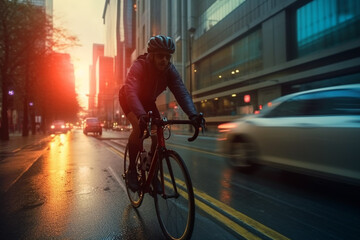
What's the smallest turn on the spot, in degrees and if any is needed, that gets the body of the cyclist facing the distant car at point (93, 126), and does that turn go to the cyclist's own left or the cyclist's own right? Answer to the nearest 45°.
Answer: approximately 135° to the cyclist's own left

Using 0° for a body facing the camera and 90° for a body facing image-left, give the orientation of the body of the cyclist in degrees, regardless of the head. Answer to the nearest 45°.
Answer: approximately 315°

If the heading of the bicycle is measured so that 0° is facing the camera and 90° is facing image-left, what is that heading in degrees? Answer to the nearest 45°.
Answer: approximately 315°

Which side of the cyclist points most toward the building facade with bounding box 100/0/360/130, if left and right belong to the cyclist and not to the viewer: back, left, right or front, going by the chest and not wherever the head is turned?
left

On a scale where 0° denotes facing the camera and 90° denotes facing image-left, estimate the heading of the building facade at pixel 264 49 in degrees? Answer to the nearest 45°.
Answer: approximately 45°

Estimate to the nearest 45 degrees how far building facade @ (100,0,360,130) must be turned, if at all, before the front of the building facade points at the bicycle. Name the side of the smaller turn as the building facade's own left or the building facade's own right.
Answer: approximately 45° to the building facade's own left

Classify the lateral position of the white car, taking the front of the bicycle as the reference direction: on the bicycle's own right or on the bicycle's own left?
on the bicycle's own left

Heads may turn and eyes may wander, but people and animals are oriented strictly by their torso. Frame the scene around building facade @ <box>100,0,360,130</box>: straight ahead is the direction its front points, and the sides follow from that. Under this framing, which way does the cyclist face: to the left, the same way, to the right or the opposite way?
to the left

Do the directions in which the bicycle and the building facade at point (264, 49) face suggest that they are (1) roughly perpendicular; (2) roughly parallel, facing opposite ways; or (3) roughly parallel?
roughly perpendicular
